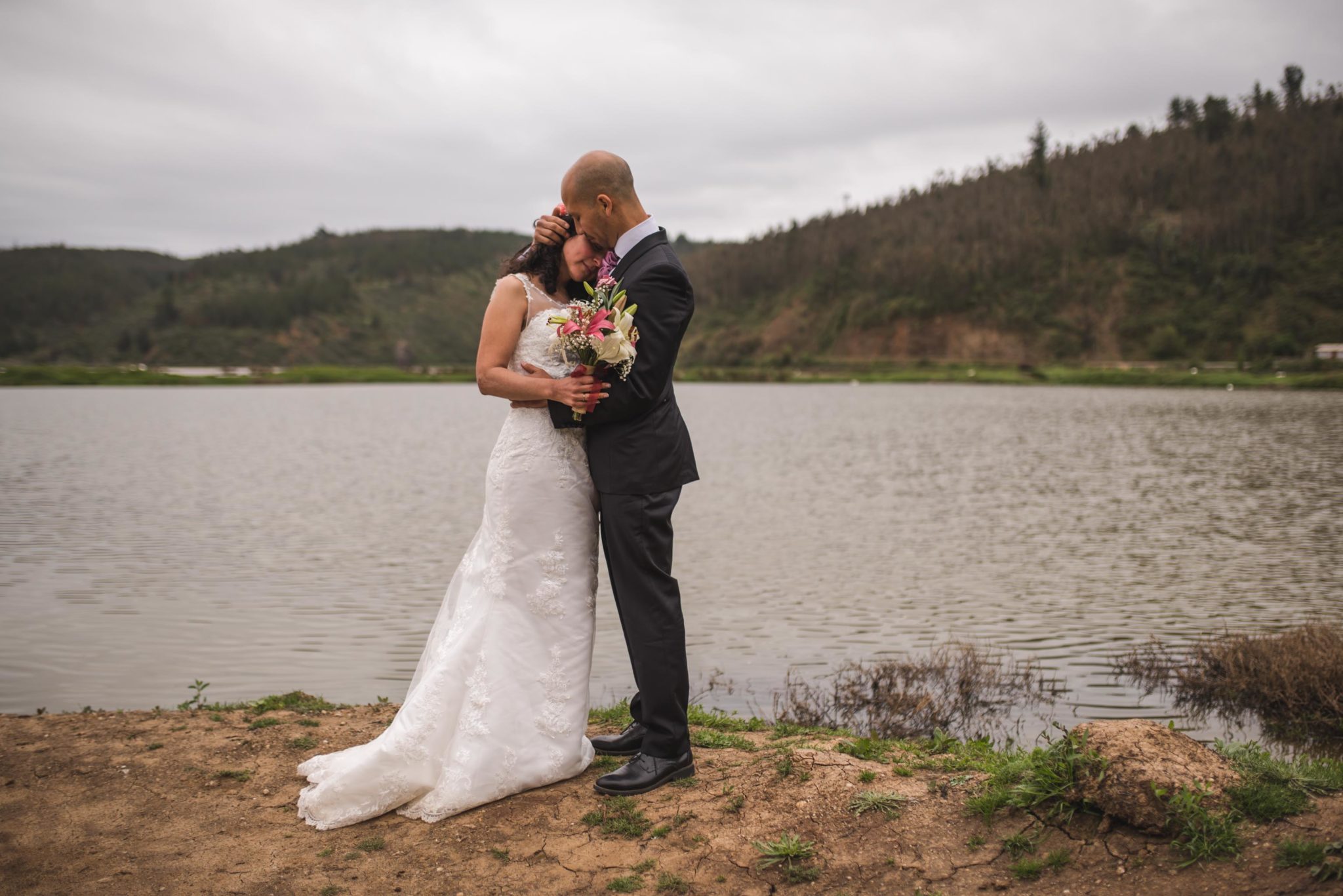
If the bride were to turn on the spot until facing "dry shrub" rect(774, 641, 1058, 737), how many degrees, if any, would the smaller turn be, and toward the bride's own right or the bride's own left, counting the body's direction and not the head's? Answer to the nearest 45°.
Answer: approximately 45° to the bride's own left

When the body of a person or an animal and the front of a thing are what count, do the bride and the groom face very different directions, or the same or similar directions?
very different directions

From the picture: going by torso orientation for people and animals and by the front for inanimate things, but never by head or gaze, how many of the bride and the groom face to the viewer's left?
1

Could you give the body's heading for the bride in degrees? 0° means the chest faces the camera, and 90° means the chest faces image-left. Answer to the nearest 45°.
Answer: approximately 270°

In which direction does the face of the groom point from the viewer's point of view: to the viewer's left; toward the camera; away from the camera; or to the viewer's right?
to the viewer's left

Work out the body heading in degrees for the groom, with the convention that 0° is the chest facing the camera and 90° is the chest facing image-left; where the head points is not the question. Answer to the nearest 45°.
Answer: approximately 90°

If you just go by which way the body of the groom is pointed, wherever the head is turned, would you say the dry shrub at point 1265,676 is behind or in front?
behind

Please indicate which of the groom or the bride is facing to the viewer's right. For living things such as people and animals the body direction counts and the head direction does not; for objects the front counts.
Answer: the bride

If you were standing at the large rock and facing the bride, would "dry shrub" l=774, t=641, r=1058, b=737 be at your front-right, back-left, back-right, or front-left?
front-right

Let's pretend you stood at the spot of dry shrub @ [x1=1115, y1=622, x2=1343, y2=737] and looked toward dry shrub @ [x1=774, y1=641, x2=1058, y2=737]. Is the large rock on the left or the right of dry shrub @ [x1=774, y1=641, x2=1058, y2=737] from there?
left

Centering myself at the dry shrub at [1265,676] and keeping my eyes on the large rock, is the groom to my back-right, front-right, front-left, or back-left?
front-right
